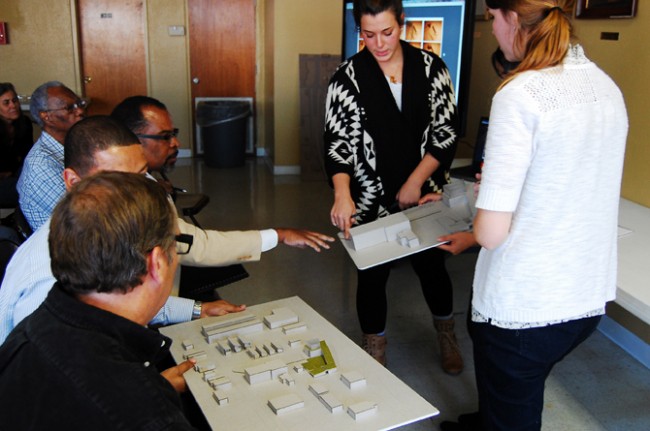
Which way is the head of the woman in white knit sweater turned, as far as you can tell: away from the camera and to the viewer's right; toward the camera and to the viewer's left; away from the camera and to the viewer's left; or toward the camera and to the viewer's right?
away from the camera and to the viewer's left

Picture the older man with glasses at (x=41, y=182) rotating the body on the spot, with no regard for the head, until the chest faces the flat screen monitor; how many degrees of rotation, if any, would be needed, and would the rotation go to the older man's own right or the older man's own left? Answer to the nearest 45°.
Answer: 0° — they already face it

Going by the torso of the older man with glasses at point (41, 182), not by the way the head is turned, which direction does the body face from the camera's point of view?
to the viewer's right

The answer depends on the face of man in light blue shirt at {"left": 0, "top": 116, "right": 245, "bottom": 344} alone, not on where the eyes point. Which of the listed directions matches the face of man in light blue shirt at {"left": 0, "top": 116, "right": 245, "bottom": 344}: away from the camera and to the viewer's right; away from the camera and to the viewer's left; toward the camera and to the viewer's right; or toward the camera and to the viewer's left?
away from the camera and to the viewer's right

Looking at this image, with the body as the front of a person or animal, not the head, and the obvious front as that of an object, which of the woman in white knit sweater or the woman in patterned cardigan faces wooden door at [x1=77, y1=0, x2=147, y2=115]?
the woman in white knit sweater

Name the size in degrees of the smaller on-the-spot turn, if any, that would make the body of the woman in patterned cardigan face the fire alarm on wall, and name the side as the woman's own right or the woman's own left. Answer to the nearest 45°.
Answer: approximately 135° to the woman's own right

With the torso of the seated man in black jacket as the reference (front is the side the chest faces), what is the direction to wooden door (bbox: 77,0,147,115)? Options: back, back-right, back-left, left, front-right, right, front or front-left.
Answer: front-left

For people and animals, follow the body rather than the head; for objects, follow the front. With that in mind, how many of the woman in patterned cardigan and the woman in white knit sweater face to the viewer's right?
0

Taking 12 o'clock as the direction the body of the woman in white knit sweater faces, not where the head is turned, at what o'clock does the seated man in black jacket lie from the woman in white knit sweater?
The seated man in black jacket is roughly at 9 o'clock from the woman in white knit sweater.

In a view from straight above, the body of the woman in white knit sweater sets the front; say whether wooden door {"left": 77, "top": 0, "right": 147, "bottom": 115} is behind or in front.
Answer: in front

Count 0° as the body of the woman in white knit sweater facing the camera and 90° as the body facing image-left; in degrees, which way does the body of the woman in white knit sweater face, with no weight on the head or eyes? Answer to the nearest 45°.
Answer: approximately 135°

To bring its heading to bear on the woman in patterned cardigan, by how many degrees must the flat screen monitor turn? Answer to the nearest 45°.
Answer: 0° — it already faces them
